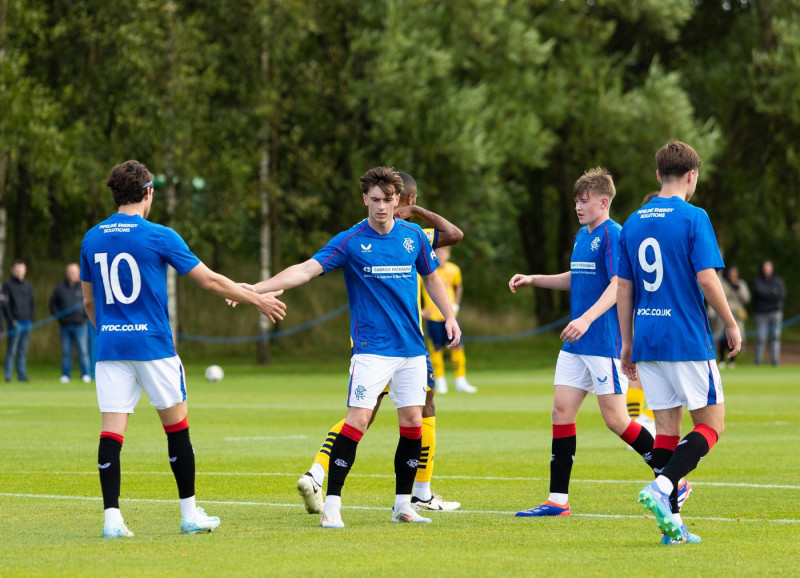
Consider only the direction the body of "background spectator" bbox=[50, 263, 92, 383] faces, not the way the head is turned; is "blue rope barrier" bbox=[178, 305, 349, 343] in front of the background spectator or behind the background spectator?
in front

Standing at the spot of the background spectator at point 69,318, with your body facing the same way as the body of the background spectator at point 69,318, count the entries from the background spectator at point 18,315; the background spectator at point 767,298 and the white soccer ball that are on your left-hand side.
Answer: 2

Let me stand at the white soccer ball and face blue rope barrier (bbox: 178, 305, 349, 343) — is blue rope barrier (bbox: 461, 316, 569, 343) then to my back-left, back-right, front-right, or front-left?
front-right

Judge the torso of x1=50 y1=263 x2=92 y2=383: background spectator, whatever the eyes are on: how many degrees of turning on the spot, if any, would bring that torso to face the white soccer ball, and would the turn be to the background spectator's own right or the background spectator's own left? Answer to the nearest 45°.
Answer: approximately 90° to the background spectator's own left

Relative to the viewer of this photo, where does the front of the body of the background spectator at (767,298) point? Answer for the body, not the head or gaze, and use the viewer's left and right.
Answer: facing the viewer

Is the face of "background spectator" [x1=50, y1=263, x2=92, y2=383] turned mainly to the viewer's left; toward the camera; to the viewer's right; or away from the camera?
toward the camera

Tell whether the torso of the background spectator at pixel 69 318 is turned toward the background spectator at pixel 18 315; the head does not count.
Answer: no

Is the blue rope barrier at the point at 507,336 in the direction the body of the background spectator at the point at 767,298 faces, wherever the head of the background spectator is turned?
no

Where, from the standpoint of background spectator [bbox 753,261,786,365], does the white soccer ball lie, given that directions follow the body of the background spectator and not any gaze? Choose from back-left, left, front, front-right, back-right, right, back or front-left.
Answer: front-right

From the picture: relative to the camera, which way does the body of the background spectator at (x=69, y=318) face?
toward the camera

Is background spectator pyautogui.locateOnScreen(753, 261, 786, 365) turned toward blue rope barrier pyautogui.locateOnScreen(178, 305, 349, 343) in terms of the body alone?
no

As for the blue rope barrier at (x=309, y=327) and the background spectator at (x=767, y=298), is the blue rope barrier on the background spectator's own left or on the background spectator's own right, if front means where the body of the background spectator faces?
on the background spectator's own right

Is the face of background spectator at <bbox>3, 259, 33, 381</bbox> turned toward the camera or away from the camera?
toward the camera
